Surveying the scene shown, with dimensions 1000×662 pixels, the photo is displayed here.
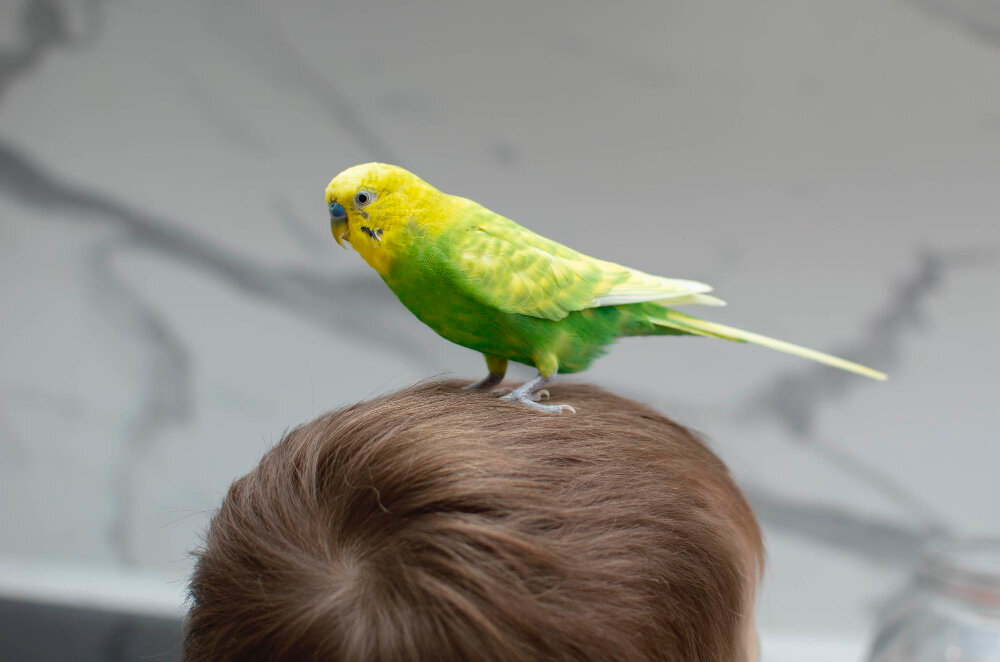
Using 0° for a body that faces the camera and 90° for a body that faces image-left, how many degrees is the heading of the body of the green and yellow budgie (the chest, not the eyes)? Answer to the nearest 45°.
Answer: approximately 90°
